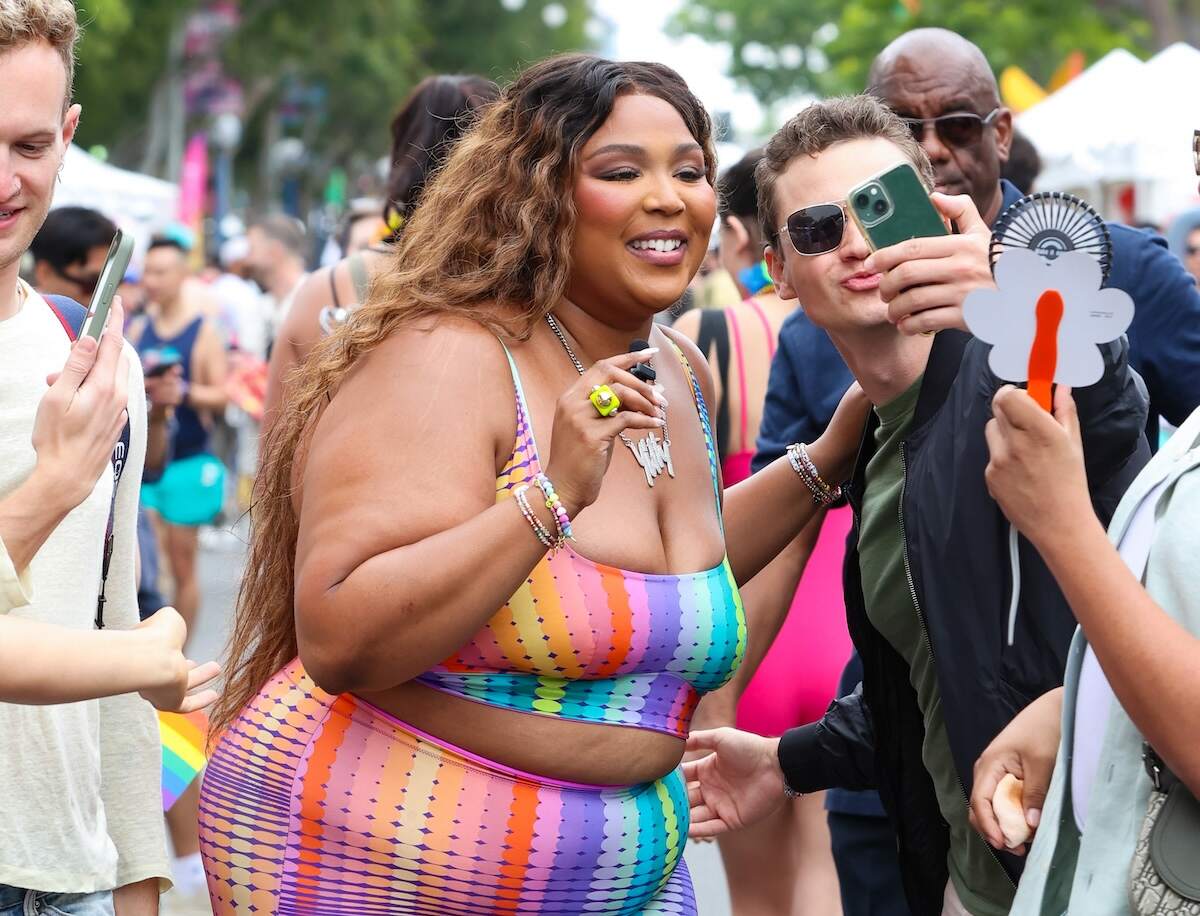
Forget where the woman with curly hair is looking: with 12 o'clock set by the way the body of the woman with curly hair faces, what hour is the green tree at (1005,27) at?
The green tree is roughly at 8 o'clock from the woman with curly hair.

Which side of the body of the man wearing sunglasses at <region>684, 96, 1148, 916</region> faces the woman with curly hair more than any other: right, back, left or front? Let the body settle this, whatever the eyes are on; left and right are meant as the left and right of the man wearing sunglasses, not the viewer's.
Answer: front

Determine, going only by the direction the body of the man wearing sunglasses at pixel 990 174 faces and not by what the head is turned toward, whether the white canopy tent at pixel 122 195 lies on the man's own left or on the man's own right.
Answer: on the man's own right

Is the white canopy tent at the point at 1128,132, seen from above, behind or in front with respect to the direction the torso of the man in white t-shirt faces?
behind

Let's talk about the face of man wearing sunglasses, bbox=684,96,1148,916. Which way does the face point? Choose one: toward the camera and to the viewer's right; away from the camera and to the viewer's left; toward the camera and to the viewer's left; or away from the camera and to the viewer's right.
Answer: toward the camera and to the viewer's right

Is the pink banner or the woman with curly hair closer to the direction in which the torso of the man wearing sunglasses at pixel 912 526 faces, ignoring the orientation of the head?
the woman with curly hair

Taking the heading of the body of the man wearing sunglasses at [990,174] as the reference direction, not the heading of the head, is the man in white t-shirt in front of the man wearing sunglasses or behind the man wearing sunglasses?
in front

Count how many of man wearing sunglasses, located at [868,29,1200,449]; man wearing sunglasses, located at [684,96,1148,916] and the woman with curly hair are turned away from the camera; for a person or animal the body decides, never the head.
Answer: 0

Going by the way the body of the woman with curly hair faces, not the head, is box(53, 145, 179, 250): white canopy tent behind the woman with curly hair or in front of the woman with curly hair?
behind

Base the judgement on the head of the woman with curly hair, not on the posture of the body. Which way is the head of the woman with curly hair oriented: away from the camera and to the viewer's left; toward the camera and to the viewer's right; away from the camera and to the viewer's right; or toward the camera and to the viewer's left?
toward the camera and to the viewer's right

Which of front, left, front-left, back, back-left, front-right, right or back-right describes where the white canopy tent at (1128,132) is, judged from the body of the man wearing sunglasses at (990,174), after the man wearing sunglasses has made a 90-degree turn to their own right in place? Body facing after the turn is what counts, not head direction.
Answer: front-right

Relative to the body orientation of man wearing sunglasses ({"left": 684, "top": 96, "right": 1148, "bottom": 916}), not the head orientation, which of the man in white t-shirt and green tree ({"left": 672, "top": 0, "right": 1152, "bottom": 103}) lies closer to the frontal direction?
the man in white t-shirt

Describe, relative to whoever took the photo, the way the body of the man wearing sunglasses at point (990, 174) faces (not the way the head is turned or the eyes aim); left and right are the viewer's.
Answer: facing the viewer and to the left of the viewer

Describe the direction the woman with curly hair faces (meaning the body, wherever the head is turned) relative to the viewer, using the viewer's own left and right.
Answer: facing the viewer and to the right of the viewer
